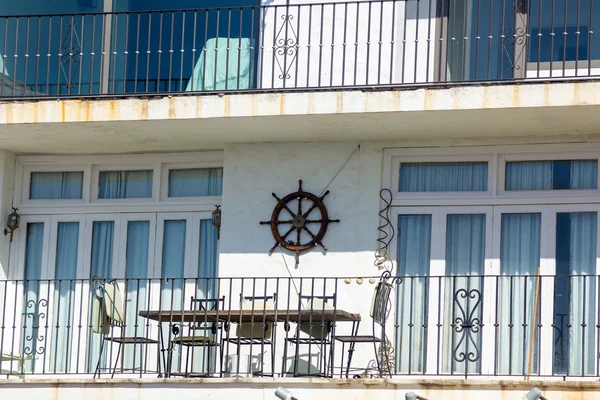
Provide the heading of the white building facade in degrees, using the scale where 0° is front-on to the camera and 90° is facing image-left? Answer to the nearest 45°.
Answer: approximately 0°

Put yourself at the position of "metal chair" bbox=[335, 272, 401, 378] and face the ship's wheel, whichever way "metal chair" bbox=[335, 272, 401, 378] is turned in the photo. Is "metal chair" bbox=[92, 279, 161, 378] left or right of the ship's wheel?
left

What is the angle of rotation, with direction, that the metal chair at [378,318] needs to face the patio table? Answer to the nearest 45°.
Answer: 0° — it already faces it

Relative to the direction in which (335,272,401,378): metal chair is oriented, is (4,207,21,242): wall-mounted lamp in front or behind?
in front

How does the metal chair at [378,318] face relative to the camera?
to the viewer's left

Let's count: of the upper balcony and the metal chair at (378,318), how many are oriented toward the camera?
1

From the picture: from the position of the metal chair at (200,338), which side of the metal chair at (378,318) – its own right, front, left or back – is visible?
front

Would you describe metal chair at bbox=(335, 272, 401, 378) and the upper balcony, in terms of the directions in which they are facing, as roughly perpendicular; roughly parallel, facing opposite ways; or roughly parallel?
roughly perpendicular
